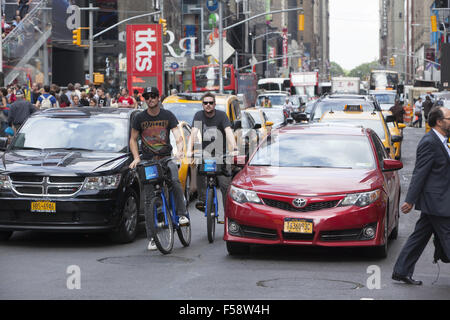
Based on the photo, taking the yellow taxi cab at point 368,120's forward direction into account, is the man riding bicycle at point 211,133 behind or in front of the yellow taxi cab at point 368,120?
in front

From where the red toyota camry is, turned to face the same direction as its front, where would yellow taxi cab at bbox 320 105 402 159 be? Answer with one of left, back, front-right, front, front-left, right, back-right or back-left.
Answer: back

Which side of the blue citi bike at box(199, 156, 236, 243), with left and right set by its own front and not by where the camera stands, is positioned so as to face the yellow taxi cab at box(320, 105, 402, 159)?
back

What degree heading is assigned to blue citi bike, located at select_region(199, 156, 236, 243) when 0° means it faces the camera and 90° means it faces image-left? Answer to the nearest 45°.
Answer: approximately 0°

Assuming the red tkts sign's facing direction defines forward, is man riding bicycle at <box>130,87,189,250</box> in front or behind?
in front

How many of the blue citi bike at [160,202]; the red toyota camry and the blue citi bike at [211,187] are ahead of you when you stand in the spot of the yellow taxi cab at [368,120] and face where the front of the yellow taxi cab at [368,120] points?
3

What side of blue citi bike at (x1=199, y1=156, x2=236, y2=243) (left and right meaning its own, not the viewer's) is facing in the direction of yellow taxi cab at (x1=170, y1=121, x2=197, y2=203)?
back

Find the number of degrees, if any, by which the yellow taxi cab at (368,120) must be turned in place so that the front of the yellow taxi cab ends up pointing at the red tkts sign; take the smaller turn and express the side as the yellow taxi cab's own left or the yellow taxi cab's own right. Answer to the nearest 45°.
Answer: approximately 135° to the yellow taxi cab's own right
